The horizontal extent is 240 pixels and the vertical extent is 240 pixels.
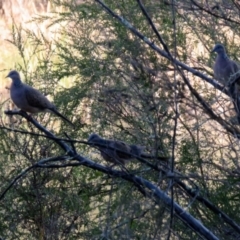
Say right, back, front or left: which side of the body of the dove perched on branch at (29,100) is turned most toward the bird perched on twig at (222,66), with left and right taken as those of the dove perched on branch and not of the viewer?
back

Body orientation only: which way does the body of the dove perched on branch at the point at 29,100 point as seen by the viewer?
to the viewer's left
